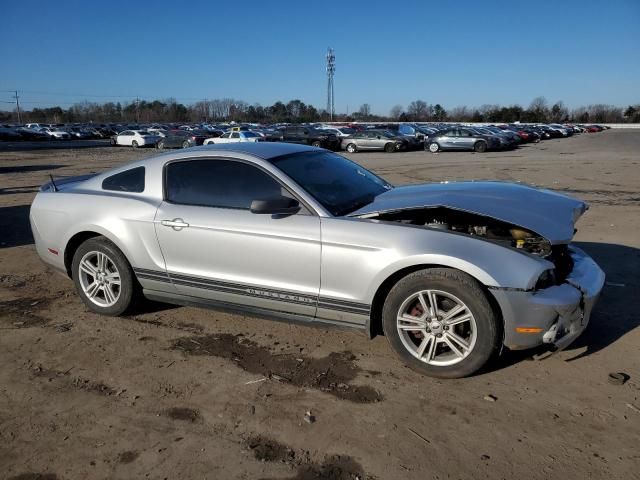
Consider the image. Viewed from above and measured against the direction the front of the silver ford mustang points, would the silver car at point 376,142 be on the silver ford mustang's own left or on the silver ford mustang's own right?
on the silver ford mustang's own left

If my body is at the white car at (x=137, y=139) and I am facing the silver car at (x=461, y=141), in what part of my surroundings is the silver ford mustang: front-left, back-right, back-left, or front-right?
front-right

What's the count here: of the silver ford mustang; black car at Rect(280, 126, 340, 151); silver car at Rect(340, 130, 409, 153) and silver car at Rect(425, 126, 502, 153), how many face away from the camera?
0

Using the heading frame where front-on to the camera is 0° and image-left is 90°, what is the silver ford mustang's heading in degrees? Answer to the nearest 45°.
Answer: approximately 315°

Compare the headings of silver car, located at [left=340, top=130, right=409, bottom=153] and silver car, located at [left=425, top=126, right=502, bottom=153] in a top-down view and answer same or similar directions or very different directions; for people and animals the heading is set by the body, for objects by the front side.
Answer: same or similar directions

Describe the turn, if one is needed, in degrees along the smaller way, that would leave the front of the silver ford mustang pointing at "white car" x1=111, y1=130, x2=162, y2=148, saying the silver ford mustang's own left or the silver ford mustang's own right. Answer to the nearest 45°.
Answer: approximately 135° to the silver ford mustang's own left

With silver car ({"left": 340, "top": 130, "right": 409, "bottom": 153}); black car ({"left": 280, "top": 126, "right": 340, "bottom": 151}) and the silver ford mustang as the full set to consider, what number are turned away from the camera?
0
